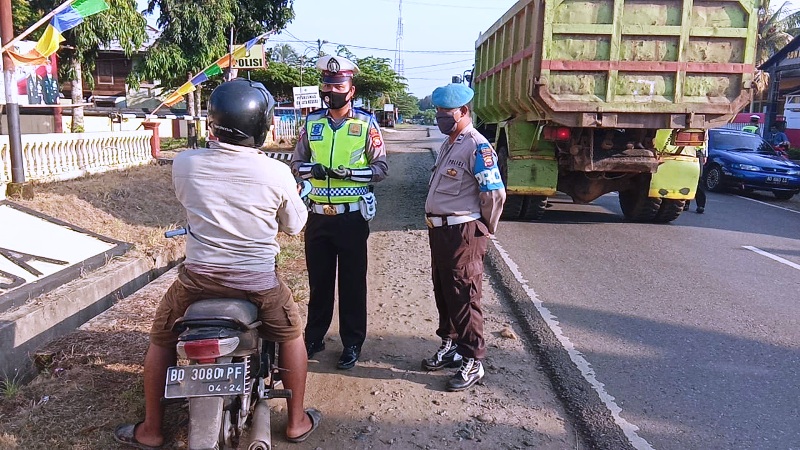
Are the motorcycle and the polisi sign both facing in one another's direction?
yes

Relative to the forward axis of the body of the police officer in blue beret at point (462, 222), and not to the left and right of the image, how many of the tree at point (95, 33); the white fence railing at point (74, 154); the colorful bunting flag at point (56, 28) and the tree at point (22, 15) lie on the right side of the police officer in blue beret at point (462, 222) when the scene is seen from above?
4

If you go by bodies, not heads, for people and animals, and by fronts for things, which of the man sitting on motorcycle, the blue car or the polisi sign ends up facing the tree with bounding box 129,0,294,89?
the man sitting on motorcycle

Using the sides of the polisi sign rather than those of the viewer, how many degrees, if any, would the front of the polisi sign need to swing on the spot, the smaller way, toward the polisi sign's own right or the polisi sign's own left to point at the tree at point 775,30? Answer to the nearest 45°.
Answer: approximately 135° to the polisi sign's own left

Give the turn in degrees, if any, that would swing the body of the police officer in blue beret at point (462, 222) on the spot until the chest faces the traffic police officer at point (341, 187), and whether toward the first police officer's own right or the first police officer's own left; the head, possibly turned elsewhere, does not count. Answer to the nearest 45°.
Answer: approximately 45° to the first police officer's own right

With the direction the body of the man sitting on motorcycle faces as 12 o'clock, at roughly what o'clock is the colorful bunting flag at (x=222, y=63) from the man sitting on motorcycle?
The colorful bunting flag is roughly at 12 o'clock from the man sitting on motorcycle.

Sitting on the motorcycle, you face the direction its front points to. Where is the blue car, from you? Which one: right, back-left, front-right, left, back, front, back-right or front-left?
front-right

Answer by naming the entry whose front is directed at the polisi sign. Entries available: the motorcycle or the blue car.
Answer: the motorcycle

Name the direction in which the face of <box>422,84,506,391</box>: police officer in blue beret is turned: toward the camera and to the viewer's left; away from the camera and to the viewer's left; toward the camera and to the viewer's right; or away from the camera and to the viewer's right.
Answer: toward the camera and to the viewer's left

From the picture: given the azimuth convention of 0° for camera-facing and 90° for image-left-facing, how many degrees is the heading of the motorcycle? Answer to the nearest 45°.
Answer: approximately 180°

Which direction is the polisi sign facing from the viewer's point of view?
toward the camera

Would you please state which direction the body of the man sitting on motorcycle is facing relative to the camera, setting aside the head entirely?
away from the camera

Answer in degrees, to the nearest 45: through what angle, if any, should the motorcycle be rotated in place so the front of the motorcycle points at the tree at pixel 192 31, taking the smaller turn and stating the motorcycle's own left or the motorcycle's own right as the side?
0° — it already faces it

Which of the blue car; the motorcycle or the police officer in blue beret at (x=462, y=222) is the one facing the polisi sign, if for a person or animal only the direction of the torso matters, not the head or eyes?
the motorcycle

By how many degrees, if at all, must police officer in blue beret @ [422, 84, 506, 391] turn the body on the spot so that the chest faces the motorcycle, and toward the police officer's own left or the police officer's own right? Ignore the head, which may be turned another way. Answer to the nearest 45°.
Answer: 0° — they already face it
